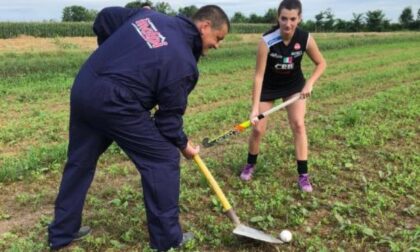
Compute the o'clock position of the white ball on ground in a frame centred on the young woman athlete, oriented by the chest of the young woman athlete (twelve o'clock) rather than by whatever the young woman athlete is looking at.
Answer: The white ball on ground is roughly at 12 o'clock from the young woman athlete.

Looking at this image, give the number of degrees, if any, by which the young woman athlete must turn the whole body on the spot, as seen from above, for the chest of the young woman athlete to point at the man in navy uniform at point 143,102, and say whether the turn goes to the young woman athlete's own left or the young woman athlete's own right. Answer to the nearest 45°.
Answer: approximately 45° to the young woman athlete's own right

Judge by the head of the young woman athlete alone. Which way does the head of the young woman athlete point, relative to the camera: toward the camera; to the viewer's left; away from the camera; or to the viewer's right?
toward the camera

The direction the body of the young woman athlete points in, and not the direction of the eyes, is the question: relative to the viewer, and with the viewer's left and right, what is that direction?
facing the viewer

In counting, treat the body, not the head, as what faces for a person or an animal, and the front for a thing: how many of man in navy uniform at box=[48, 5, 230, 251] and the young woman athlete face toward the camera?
1

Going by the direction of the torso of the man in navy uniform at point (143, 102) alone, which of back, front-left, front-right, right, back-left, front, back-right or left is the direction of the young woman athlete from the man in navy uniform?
front

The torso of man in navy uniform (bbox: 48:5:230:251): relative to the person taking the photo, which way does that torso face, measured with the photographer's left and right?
facing away from the viewer and to the right of the viewer

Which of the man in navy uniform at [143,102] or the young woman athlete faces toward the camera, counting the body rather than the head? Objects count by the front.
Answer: the young woman athlete

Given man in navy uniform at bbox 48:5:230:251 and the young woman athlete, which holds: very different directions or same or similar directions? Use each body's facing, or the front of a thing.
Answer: very different directions
